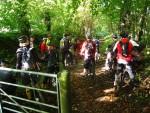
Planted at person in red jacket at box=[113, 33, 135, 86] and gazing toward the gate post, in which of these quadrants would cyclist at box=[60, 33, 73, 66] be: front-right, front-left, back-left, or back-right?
back-right

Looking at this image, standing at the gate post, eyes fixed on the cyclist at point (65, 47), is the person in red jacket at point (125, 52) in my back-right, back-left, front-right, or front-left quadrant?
front-right

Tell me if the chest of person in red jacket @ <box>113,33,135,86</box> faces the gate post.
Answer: no

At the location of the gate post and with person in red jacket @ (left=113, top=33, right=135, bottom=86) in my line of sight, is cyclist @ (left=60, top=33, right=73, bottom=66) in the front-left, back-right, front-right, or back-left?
front-left
